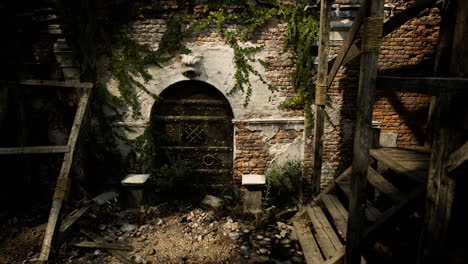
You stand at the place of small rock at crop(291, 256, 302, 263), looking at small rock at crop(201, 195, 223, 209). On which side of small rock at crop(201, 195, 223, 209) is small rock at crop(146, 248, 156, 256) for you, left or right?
left

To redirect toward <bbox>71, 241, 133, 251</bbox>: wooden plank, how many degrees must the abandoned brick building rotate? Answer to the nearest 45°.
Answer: approximately 45° to its right

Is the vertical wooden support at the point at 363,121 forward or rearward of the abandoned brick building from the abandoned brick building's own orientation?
forward

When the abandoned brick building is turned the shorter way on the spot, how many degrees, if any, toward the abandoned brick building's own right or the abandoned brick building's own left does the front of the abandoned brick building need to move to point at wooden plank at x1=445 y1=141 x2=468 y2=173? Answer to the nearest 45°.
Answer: approximately 45° to the abandoned brick building's own left

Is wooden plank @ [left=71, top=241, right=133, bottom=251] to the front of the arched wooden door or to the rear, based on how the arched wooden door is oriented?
to the front

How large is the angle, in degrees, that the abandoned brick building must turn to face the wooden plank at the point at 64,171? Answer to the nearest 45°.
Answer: approximately 45° to its right

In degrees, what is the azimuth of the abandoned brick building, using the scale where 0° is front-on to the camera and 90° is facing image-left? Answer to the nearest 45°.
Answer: approximately 0°
